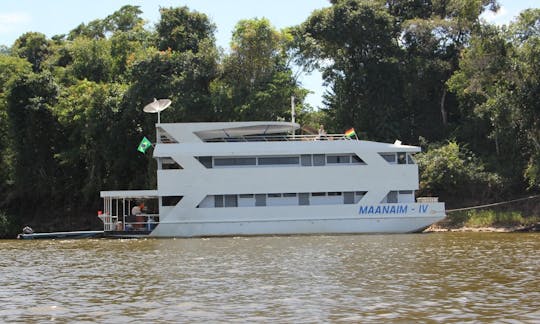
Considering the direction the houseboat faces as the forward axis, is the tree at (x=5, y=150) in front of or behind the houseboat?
behind

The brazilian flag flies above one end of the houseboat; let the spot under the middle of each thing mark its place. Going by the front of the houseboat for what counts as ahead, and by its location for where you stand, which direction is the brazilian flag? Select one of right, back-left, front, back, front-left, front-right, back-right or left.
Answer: back

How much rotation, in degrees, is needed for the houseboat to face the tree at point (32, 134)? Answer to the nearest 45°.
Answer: approximately 135° to its left

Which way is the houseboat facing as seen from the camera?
to the viewer's right

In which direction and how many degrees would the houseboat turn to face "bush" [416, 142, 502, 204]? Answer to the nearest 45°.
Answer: approximately 45° to its left

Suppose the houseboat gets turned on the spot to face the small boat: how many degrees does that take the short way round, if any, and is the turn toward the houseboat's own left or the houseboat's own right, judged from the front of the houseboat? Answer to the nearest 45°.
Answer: approximately 180°
